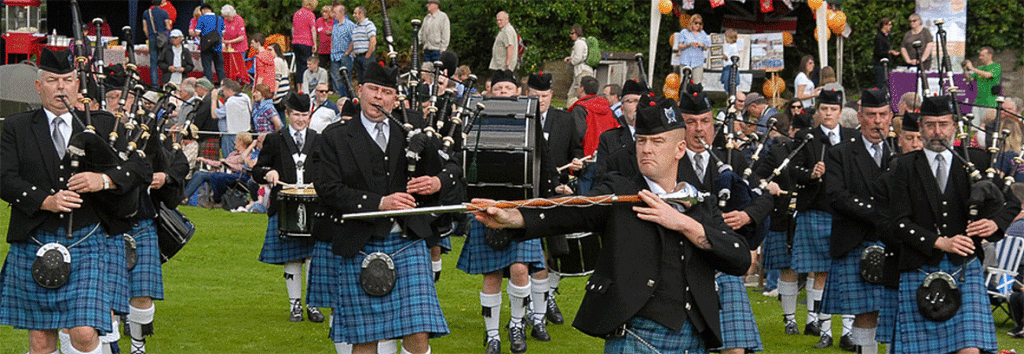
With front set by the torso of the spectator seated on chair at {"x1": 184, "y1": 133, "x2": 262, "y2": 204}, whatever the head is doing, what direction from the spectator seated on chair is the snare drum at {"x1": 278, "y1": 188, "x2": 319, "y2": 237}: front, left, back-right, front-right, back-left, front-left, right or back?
left

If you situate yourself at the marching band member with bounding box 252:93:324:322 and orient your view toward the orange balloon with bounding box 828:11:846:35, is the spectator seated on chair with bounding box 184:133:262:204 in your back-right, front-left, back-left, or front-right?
front-left

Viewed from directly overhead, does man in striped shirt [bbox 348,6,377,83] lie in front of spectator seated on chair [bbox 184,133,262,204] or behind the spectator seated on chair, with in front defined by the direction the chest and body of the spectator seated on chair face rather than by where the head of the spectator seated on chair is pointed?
behind

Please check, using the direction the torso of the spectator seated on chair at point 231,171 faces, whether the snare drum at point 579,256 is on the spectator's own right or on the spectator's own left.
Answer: on the spectator's own left

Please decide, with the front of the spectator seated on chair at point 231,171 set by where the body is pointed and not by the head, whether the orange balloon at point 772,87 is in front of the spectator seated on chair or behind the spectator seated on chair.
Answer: behind

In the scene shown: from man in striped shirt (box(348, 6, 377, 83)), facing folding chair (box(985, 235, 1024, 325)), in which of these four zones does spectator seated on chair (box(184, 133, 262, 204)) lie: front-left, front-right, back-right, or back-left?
front-right

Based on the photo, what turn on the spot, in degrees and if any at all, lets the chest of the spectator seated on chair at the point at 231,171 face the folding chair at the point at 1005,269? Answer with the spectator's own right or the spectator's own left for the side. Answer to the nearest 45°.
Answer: approximately 135° to the spectator's own left

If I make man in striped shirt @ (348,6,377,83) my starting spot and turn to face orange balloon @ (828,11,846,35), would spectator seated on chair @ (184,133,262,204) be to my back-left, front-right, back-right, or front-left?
back-right
